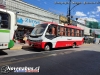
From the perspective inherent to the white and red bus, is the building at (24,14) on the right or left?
on its right
